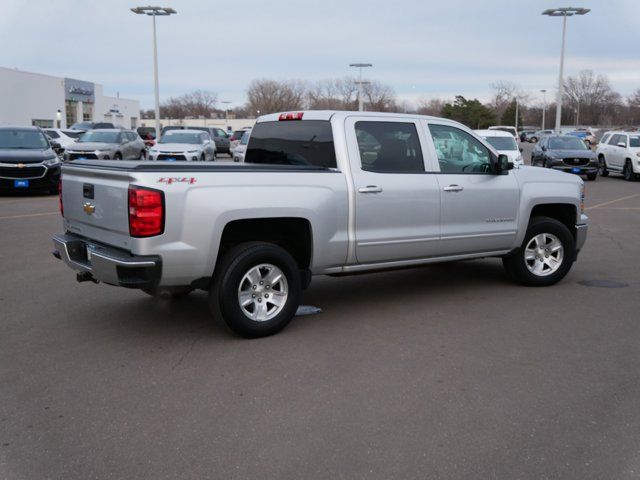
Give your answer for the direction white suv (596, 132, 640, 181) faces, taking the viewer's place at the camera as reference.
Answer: facing the viewer and to the right of the viewer

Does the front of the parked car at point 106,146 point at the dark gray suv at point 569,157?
no

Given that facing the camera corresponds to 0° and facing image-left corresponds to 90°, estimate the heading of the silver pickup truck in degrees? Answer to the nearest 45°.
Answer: approximately 225°

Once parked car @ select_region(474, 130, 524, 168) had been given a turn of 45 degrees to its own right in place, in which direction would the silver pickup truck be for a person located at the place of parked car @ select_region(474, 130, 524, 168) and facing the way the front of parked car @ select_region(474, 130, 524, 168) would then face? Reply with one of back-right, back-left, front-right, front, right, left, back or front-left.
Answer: front

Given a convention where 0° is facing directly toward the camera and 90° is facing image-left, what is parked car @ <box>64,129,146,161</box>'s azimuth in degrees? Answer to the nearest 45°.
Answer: approximately 45°

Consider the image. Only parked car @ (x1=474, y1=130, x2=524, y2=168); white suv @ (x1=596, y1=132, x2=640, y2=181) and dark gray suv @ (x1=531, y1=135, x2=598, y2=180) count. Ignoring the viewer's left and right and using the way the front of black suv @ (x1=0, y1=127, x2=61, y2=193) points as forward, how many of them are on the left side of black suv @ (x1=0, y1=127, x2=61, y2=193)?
3

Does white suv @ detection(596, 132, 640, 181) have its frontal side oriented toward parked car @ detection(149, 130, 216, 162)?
no

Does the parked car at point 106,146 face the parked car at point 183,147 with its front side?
no

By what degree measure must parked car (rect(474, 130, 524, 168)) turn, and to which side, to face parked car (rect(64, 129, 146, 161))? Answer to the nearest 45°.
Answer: approximately 135° to its right

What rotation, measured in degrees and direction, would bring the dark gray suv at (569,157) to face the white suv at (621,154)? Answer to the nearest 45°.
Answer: approximately 90° to its left

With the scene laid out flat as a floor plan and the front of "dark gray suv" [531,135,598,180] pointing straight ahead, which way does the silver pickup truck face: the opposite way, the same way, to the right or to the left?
to the left

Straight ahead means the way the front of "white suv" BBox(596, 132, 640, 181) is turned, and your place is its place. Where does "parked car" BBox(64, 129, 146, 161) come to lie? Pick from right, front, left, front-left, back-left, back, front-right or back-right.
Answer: right

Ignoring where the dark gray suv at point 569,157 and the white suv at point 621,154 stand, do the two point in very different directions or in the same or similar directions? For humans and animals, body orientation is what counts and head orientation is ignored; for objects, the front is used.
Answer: same or similar directions

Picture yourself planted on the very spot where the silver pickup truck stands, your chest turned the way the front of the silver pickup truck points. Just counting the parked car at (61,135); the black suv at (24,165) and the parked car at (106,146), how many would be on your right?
0

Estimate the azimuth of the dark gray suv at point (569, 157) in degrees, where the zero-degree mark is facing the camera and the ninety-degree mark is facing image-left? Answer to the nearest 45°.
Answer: approximately 315°

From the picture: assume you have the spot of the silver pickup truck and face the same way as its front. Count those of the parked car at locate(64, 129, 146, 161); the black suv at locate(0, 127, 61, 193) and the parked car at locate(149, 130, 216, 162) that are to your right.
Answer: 0

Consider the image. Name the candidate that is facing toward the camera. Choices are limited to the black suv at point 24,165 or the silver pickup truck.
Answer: the black suv

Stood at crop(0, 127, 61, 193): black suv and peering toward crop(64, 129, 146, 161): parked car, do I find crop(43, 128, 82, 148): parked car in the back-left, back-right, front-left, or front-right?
front-left

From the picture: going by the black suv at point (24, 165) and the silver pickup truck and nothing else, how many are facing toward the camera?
1
